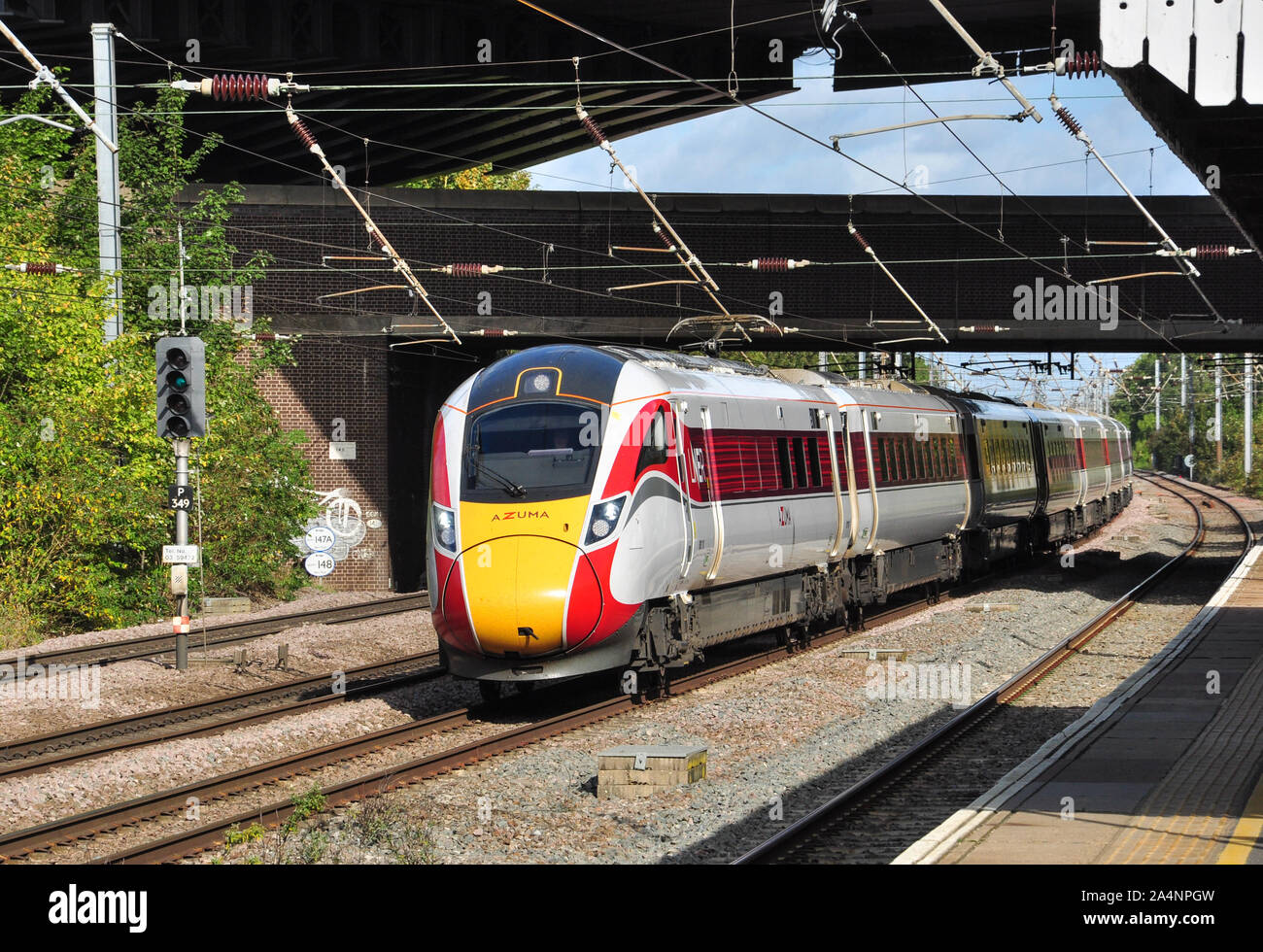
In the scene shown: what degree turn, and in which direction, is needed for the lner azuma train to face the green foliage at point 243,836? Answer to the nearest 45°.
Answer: approximately 45° to its left

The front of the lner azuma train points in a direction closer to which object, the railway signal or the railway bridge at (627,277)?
the railway signal

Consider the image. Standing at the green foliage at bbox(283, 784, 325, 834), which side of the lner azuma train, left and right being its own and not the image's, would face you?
front

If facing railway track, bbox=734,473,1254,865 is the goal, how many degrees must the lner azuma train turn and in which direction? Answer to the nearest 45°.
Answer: approximately 90° to its left

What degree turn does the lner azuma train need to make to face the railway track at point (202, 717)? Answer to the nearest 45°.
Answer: approximately 45° to its right

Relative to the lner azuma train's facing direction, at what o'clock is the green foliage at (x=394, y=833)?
The green foliage is roughly at 11 o'clock from the lner azuma train.

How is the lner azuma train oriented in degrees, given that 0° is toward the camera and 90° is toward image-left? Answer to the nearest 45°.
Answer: approximately 45°

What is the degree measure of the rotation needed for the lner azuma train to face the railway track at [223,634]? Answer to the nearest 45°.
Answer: approximately 90° to its right

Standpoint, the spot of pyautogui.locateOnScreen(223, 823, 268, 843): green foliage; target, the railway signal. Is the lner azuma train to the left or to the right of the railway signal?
right
